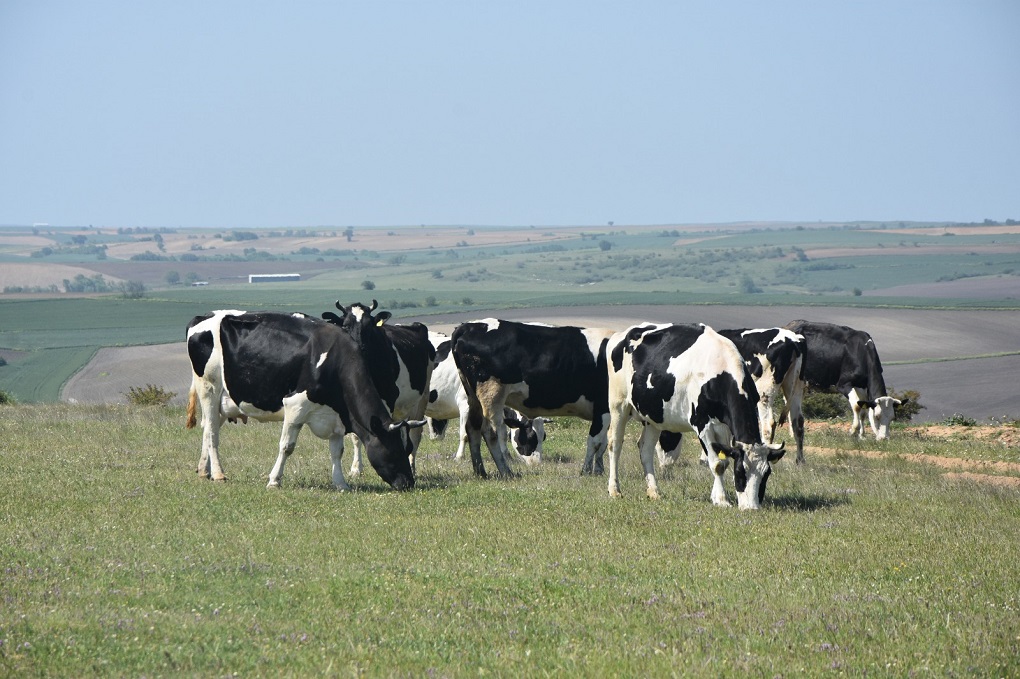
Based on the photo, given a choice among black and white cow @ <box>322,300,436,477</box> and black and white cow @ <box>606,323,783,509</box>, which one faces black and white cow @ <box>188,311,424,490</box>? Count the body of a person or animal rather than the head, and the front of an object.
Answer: black and white cow @ <box>322,300,436,477</box>

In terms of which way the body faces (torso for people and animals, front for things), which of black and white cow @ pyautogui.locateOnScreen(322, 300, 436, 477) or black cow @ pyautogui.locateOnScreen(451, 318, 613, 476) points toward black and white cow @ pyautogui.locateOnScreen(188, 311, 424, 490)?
black and white cow @ pyautogui.locateOnScreen(322, 300, 436, 477)

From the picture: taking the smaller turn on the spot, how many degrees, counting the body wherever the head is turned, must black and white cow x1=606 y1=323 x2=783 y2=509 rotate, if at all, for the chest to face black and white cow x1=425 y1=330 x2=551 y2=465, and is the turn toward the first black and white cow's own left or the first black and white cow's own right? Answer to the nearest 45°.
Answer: approximately 180°

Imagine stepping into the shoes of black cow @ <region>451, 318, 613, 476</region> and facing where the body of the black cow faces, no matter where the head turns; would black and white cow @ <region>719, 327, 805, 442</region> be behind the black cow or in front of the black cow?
in front

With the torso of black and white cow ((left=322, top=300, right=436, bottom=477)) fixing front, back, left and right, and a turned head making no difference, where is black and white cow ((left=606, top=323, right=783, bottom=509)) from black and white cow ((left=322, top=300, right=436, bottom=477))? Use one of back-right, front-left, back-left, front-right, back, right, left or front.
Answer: left

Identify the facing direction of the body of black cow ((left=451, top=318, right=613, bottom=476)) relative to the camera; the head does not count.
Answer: to the viewer's right

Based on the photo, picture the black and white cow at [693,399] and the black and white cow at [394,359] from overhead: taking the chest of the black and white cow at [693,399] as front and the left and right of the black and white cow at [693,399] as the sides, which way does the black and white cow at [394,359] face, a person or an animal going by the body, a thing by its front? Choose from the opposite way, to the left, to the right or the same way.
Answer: to the right

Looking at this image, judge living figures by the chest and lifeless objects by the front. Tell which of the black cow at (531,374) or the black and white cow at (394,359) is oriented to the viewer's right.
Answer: the black cow

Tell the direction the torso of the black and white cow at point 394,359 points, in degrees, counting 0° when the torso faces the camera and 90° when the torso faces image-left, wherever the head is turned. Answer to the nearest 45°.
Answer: approximately 45°

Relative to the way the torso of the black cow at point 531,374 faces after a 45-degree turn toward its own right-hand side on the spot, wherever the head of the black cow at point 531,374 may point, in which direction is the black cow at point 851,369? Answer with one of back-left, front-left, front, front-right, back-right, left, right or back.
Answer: left

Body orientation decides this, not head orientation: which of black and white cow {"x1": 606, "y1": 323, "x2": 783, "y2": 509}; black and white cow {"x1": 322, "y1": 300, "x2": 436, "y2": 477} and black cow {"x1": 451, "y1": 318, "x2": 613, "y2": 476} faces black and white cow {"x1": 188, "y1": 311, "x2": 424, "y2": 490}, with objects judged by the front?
black and white cow {"x1": 322, "y1": 300, "x2": 436, "y2": 477}

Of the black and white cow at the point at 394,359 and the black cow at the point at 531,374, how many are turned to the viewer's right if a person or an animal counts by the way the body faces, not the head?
1

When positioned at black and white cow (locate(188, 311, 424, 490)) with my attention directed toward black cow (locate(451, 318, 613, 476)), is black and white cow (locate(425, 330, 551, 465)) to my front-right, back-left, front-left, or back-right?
front-left

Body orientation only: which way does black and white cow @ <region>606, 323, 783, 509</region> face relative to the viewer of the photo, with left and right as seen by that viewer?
facing the viewer and to the right of the viewer
